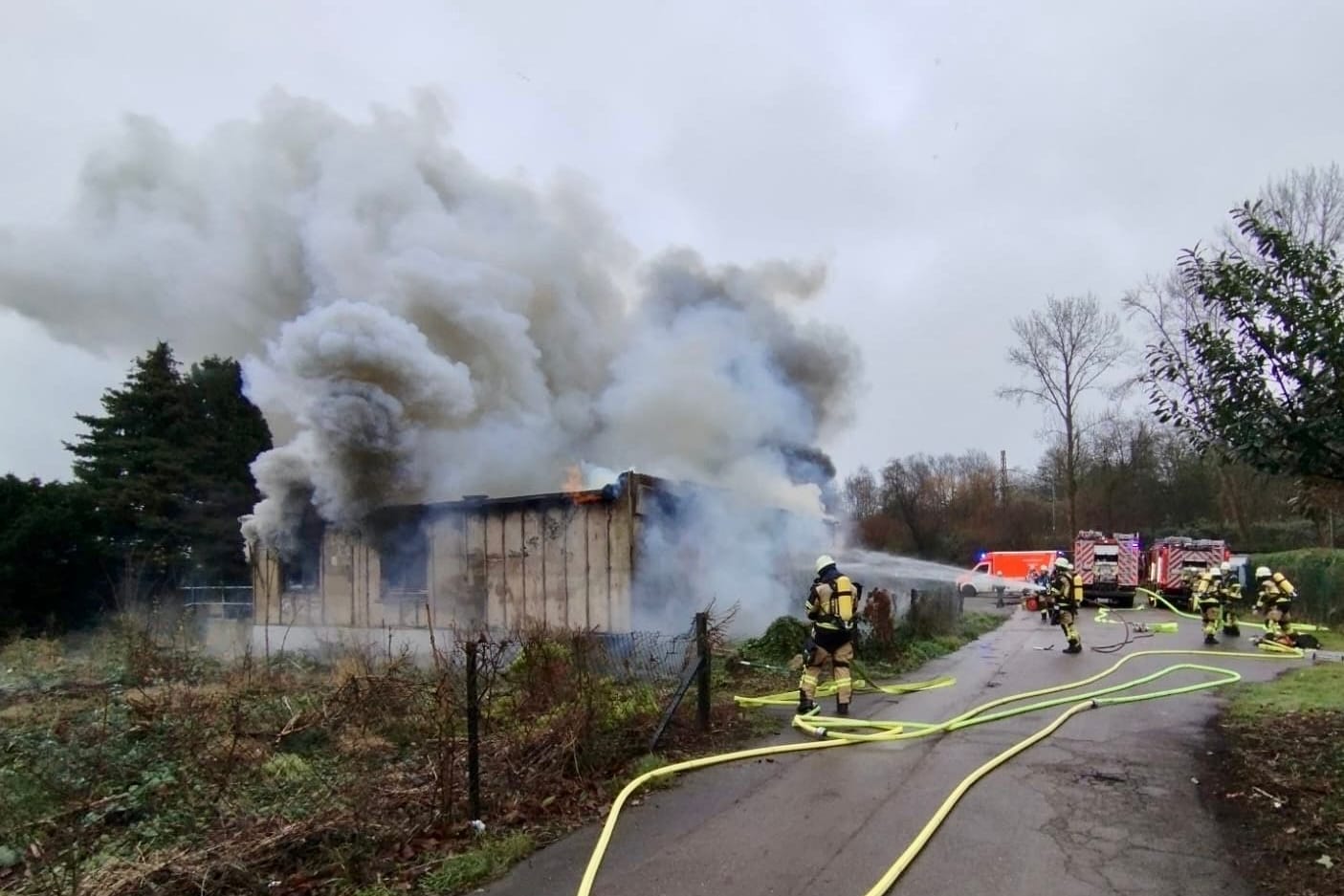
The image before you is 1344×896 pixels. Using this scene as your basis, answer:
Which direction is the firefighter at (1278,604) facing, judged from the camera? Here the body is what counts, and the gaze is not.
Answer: to the viewer's left

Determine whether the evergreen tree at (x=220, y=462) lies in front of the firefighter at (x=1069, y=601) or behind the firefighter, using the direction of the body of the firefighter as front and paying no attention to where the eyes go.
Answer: in front

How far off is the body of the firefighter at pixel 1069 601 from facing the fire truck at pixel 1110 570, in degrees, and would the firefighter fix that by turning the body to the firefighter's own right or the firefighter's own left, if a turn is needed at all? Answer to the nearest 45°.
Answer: approximately 90° to the firefighter's own right

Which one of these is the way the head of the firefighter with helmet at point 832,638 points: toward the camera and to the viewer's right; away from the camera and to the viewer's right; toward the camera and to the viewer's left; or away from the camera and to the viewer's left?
away from the camera and to the viewer's left

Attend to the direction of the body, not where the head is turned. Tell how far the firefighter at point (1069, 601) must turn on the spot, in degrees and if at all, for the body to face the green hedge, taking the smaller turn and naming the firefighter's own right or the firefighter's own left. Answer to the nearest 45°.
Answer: approximately 135° to the firefighter's own right
